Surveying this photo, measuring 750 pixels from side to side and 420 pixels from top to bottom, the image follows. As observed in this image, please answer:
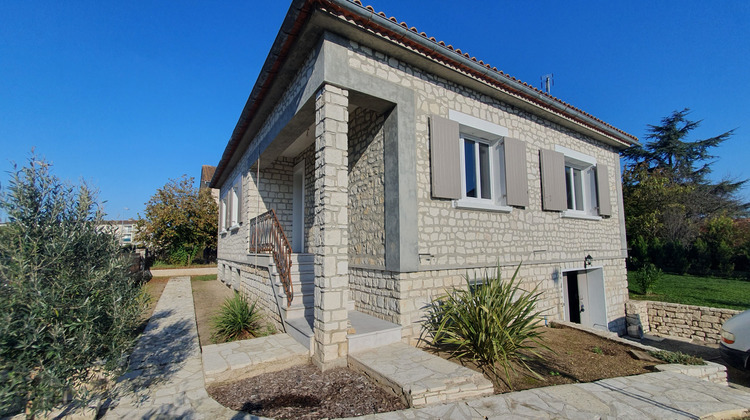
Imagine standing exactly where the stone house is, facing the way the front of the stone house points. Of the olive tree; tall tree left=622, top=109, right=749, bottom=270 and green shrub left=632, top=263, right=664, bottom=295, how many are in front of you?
1

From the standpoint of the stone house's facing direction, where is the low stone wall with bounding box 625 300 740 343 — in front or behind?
behind

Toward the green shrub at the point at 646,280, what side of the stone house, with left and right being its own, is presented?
back

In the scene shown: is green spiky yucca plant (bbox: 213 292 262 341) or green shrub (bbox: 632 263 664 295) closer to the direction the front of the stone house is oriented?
the green spiky yucca plant

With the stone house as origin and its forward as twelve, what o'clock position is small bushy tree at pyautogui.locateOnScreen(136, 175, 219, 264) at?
The small bushy tree is roughly at 3 o'clock from the stone house.

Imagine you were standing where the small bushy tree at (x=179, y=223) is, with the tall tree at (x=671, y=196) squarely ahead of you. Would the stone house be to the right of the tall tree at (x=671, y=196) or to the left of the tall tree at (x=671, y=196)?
right

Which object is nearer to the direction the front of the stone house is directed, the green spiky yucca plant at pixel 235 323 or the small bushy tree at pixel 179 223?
the green spiky yucca plant

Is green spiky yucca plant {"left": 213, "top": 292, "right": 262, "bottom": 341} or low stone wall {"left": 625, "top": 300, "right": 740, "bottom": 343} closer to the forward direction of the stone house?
the green spiky yucca plant

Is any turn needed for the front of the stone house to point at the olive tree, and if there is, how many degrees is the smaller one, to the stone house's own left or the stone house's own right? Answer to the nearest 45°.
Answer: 0° — it already faces it

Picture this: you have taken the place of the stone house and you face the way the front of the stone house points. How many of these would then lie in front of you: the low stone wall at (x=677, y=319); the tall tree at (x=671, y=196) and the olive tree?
1

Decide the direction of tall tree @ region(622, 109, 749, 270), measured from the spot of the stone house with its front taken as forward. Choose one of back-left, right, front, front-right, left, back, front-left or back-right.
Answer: back
